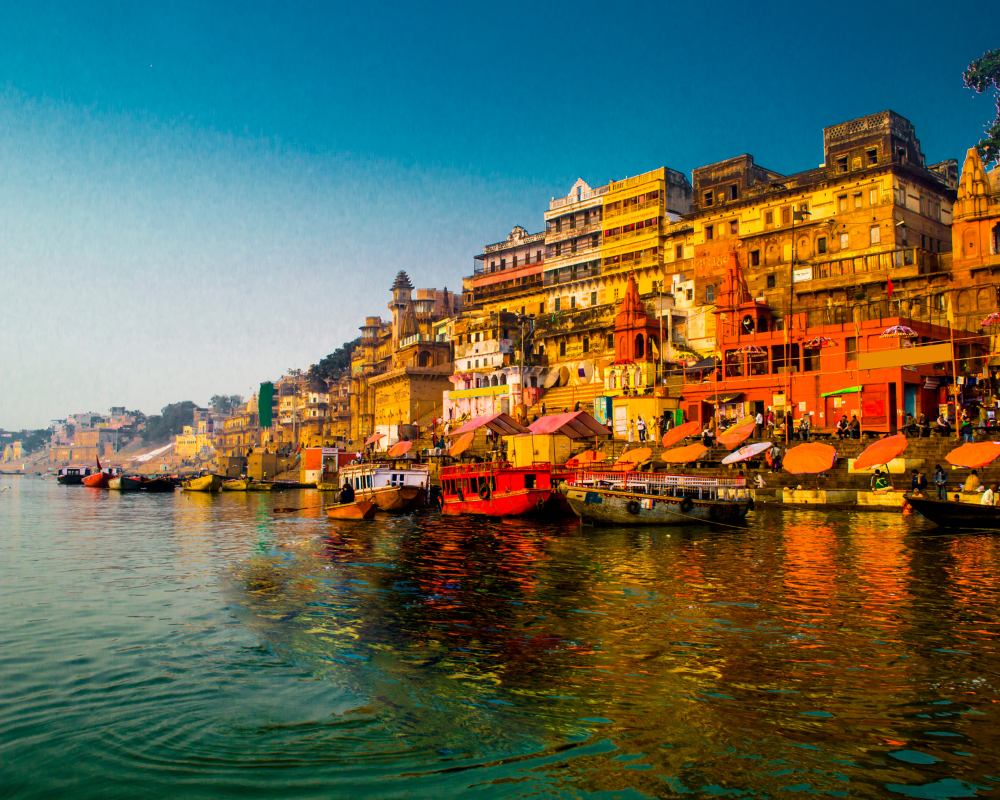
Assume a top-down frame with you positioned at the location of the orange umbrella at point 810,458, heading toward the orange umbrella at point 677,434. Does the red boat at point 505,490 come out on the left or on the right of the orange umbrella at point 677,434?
left

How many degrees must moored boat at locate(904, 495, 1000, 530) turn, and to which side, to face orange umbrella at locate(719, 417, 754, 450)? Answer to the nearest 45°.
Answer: approximately 45° to its right

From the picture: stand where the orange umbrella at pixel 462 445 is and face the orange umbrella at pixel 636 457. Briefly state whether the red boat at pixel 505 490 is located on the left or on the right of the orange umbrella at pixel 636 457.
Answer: right

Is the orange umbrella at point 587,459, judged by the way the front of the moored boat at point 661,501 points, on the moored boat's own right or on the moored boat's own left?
on the moored boat's own right

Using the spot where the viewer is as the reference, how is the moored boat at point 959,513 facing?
facing to the left of the viewer

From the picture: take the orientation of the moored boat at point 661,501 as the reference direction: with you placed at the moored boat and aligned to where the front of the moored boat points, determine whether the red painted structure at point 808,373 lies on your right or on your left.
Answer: on your right

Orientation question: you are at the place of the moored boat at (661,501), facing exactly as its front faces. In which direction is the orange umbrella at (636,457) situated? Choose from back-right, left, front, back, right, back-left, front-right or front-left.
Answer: right

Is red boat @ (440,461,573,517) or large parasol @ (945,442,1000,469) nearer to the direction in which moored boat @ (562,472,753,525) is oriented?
the red boat

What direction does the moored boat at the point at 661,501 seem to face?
to the viewer's left
